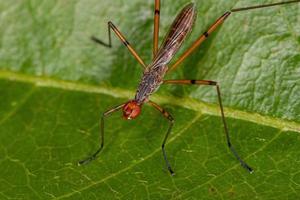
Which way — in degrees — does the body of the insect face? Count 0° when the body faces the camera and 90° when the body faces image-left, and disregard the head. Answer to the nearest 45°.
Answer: approximately 45°
